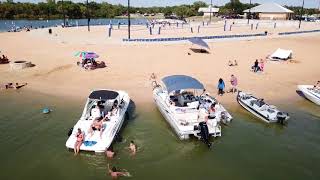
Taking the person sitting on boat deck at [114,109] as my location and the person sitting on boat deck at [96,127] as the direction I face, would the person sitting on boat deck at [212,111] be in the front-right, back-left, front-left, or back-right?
back-left

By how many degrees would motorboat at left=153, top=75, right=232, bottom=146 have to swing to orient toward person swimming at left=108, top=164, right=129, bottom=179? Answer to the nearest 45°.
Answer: approximately 90° to its left

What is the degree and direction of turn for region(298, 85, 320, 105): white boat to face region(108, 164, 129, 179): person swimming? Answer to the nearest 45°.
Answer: approximately 90° to its left

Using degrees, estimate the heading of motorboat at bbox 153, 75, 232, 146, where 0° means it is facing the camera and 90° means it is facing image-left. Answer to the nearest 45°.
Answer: approximately 135°

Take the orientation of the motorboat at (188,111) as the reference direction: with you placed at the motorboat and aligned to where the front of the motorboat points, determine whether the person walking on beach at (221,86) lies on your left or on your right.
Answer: on your right

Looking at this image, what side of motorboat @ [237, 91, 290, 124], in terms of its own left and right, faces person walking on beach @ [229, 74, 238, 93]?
front

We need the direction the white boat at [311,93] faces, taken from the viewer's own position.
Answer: facing away from the viewer and to the left of the viewer

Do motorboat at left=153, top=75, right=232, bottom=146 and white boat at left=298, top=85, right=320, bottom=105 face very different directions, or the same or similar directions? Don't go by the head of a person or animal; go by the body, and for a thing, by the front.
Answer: same or similar directions

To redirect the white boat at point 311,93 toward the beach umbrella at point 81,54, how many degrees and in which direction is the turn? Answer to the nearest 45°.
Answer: approximately 45° to its left

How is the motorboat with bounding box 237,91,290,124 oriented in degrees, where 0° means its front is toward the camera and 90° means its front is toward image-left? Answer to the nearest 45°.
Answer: approximately 135°

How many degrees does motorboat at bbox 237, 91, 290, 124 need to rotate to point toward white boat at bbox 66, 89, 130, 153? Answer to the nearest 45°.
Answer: approximately 90° to its left

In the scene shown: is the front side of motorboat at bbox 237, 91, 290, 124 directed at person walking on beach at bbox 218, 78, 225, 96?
yes

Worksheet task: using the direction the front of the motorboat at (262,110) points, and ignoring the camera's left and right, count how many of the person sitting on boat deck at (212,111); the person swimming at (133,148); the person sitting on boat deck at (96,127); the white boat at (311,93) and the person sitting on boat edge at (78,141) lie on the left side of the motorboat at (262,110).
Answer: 4

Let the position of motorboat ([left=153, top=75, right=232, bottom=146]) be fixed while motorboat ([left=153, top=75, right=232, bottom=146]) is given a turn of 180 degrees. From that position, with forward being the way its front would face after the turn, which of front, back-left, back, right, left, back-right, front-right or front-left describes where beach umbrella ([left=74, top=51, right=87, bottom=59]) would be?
back
